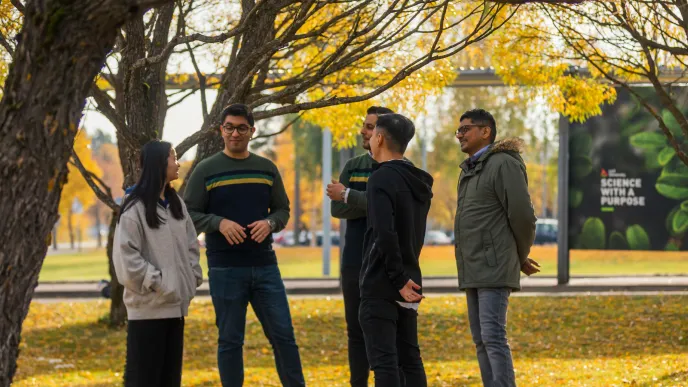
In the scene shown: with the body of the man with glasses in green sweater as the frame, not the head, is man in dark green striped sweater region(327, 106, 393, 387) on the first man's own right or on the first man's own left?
on the first man's own left

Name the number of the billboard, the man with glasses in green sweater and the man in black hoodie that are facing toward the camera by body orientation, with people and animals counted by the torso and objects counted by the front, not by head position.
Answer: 2

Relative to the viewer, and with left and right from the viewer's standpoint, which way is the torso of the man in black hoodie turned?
facing away from the viewer and to the left of the viewer

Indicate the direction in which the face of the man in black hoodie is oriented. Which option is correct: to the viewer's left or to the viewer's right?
to the viewer's left

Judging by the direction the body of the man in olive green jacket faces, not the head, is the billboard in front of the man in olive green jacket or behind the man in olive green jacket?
behind

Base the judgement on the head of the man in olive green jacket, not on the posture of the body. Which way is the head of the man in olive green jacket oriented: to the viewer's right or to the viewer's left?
to the viewer's left

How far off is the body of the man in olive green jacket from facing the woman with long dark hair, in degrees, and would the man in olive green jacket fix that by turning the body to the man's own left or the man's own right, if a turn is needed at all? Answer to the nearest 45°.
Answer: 0° — they already face them

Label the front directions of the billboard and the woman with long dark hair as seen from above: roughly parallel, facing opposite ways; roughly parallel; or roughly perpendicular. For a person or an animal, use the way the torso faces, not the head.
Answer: roughly perpendicular
